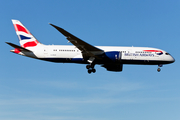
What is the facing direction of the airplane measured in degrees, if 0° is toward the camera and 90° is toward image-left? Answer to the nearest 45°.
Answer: approximately 270°
